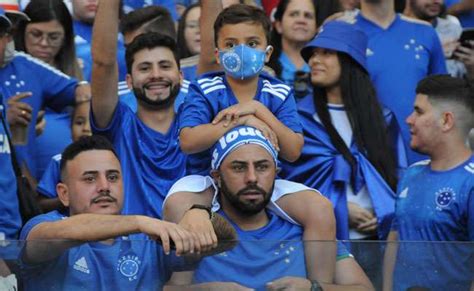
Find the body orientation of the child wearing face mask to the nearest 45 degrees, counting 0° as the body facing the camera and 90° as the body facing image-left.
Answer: approximately 0°

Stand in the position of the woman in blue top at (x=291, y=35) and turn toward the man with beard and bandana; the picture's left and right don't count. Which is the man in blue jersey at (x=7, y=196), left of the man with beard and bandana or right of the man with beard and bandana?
right

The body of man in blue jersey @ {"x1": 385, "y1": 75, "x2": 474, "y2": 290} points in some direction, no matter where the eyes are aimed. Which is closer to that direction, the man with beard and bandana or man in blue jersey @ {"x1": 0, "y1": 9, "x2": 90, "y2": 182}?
the man with beard and bandana

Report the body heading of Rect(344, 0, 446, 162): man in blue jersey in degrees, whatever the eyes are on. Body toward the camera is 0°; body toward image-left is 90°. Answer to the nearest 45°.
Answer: approximately 0°
